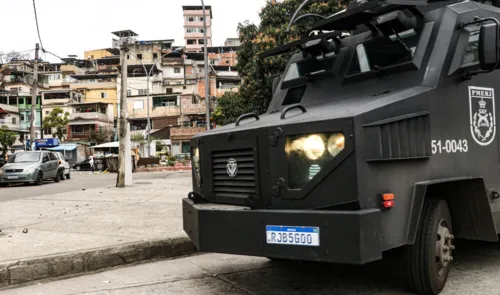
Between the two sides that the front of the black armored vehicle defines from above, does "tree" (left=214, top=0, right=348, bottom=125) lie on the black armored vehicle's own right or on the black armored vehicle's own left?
on the black armored vehicle's own right

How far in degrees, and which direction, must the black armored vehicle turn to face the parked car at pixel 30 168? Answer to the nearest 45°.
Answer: approximately 90° to its right

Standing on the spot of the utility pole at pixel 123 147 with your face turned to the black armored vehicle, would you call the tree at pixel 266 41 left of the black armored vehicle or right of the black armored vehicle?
left

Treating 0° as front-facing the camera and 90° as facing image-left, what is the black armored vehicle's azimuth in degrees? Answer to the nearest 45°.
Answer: approximately 45°

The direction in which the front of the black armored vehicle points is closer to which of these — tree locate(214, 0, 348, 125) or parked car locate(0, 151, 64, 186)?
the parked car

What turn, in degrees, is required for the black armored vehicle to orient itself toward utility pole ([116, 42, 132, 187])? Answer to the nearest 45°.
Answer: approximately 90° to its right
